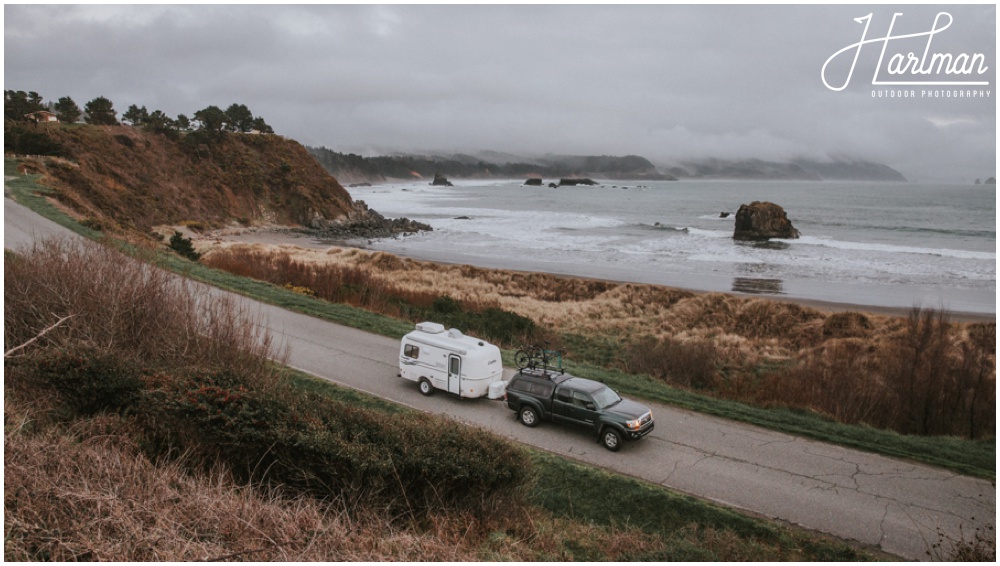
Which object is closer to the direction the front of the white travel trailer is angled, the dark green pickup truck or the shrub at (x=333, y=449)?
the dark green pickup truck

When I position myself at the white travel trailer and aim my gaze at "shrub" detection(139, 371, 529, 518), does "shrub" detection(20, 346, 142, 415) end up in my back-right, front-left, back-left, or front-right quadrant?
front-right

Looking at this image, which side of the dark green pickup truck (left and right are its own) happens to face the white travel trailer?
back

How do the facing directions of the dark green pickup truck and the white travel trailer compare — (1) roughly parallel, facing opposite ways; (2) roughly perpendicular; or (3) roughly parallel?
roughly parallel

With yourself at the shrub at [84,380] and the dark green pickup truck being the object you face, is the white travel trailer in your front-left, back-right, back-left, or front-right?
front-left

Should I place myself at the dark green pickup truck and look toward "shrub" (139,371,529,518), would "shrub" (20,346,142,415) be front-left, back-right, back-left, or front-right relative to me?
front-right

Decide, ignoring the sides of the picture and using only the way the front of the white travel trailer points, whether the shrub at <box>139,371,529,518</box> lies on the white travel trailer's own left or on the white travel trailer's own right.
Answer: on the white travel trailer's own right

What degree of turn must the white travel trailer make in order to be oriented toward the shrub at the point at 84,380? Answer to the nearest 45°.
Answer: approximately 90° to its right

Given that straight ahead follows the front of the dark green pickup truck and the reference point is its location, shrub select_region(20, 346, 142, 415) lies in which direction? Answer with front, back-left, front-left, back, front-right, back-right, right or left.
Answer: right

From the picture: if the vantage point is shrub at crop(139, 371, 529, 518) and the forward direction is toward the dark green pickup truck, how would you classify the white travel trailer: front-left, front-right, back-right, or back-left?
front-left

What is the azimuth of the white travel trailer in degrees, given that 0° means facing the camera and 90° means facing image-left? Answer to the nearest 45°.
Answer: approximately 315°

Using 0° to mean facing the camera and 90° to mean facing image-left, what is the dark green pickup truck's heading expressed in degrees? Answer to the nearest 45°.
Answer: approximately 315°

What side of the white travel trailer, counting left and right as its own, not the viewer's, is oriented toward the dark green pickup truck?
front

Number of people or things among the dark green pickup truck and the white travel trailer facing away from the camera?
0
